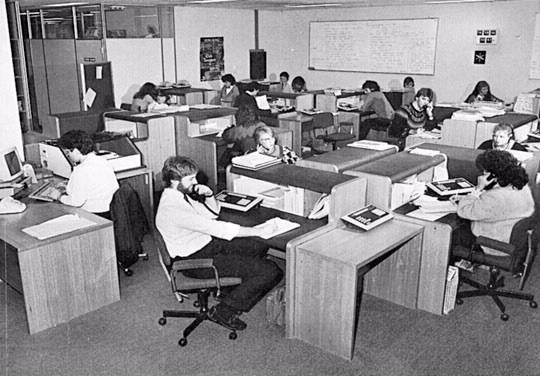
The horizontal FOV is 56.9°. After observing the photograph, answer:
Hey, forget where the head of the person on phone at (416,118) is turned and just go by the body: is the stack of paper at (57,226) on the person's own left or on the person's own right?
on the person's own right

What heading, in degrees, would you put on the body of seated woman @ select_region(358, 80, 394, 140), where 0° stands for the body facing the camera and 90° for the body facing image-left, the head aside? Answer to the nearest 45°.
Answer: approximately 90°

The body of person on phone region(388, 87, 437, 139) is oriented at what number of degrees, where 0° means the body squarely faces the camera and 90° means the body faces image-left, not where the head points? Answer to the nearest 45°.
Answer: approximately 315°

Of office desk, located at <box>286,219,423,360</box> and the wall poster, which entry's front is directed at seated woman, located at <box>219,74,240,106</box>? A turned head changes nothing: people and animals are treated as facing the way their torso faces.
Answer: the wall poster

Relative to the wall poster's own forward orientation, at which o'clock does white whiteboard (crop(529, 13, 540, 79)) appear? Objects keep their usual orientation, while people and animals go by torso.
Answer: The white whiteboard is roughly at 10 o'clock from the wall poster.

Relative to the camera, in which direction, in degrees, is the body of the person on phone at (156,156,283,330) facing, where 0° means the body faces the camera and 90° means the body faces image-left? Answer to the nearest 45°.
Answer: approximately 270°

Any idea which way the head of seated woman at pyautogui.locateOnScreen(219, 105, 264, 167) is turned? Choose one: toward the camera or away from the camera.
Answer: away from the camera

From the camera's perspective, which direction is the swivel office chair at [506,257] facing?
to the viewer's left

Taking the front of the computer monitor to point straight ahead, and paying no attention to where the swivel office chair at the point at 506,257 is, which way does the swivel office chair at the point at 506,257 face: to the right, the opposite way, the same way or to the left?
the opposite way

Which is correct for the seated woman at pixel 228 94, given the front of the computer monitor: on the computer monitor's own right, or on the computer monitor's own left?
on the computer monitor's own left
